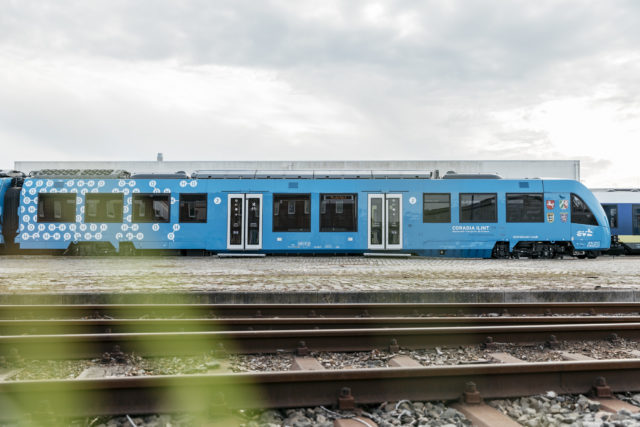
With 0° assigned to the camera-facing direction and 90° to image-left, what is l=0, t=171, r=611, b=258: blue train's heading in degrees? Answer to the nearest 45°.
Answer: approximately 270°

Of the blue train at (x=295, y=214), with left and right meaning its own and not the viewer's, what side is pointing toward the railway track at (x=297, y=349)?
right

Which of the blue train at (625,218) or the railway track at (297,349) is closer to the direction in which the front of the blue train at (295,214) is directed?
the blue train

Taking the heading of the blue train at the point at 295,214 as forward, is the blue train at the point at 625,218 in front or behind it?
in front

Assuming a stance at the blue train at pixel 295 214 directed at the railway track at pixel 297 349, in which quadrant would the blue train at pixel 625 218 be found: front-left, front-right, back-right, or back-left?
back-left
